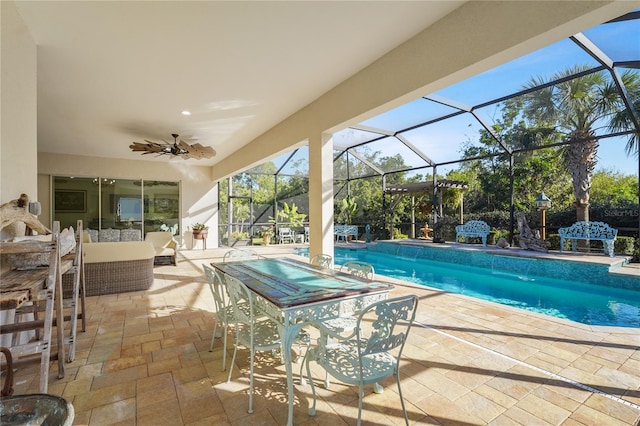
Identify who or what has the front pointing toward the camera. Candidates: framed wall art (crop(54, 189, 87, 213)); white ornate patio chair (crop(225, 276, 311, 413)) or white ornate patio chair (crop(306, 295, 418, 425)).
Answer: the framed wall art

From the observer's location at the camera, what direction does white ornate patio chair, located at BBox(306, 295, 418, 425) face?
facing away from the viewer and to the left of the viewer

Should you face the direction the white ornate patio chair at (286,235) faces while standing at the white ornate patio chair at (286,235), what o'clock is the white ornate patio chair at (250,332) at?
the white ornate patio chair at (250,332) is roughly at 12 o'clock from the white ornate patio chair at (286,235).

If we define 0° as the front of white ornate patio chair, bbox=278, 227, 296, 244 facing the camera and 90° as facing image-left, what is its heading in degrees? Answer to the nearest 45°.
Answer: approximately 0°

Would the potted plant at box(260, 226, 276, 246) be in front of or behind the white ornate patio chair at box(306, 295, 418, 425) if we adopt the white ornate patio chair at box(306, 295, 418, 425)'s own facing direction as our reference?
in front

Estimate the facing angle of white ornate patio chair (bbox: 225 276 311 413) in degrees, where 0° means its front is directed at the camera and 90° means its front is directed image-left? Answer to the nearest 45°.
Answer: approximately 225°

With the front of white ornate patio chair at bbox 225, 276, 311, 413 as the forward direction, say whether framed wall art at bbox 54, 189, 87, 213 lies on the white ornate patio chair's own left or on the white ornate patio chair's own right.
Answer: on the white ornate patio chair's own left

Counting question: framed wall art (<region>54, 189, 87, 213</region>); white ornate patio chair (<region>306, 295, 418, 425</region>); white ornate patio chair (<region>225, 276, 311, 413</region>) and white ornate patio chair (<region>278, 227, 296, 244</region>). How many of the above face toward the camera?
2

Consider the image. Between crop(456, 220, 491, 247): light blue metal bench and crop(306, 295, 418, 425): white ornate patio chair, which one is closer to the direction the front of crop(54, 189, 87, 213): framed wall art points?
the white ornate patio chair

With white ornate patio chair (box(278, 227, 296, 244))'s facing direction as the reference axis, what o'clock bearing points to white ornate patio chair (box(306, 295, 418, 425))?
white ornate patio chair (box(306, 295, 418, 425)) is roughly at 12 o'clock from white ornate patio chair (box(278, 227, 296, 244)).

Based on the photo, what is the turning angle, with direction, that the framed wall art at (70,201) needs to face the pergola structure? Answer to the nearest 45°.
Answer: approximately 45° to its left

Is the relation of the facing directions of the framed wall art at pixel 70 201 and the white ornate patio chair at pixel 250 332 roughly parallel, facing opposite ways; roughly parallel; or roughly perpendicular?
roughly perpendicular

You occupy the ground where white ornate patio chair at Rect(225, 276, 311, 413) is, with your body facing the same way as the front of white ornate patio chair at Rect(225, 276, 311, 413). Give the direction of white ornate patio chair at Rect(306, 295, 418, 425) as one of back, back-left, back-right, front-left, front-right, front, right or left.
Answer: right

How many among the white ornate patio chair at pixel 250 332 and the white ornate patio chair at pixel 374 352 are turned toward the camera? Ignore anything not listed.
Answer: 0
